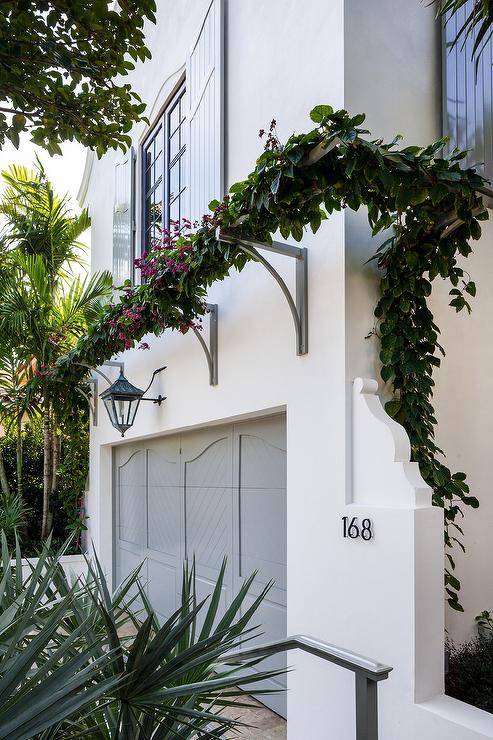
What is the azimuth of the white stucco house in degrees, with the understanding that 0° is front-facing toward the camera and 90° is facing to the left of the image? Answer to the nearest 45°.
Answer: approximately 45°

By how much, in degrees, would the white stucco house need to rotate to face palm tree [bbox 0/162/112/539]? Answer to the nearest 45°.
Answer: approximately 90° to its right

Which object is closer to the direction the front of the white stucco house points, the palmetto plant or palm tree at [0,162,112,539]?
the palmetto plant

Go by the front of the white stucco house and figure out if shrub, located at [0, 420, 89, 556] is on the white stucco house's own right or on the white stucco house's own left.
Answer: on the white stucco house's own right
